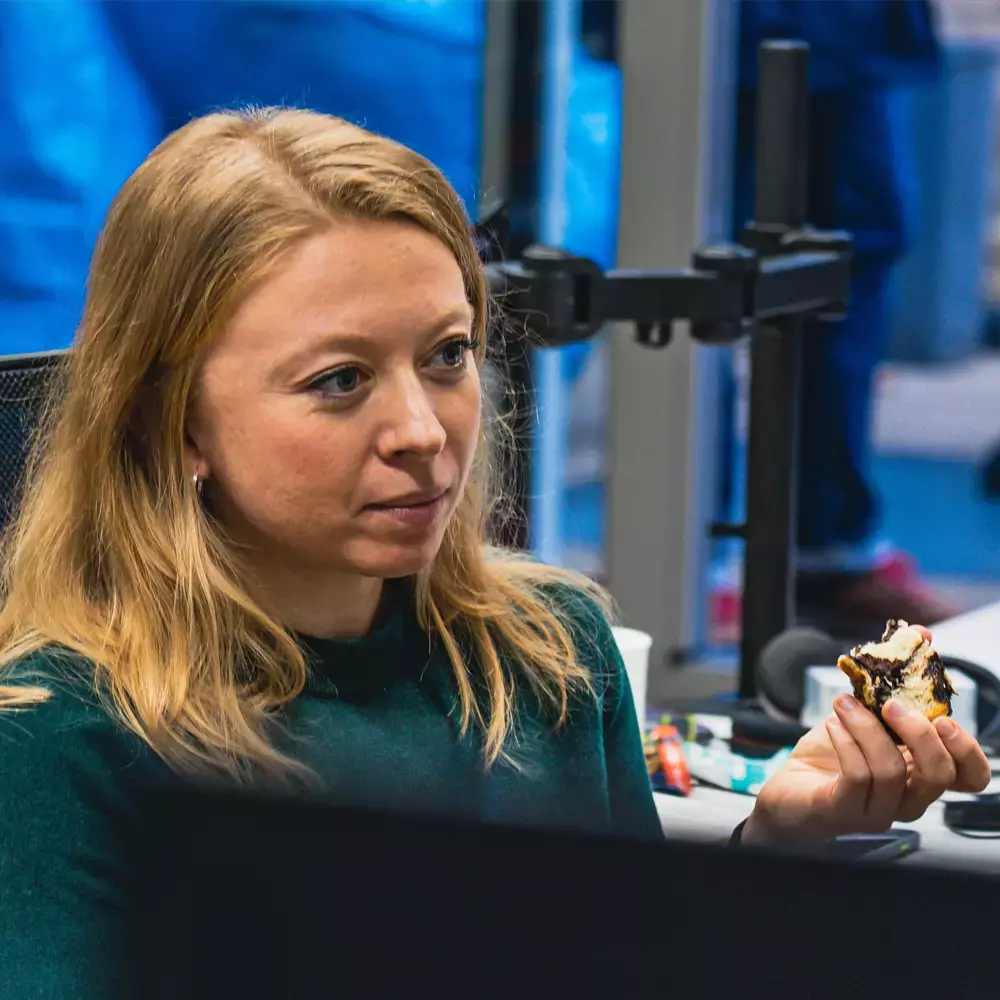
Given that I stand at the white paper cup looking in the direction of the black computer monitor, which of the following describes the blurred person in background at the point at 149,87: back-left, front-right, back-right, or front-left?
back-right

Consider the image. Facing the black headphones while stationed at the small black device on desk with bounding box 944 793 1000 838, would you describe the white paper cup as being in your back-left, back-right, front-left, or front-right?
front-left

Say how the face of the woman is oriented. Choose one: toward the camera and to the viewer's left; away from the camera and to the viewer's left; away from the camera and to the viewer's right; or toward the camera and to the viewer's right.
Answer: toward the camera and to the viewer's right

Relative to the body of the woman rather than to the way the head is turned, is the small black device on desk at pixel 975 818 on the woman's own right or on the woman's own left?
on the woman's own left

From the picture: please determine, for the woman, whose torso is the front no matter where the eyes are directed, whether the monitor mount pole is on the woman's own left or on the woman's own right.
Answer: on the woman's own left

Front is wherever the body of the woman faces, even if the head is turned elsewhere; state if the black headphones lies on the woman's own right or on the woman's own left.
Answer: on the woman's own left
